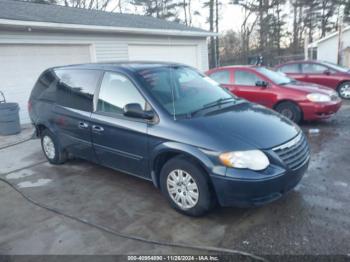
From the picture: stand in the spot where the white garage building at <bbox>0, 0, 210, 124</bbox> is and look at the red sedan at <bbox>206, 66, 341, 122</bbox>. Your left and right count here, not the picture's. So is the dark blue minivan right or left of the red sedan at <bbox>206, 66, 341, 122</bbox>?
right

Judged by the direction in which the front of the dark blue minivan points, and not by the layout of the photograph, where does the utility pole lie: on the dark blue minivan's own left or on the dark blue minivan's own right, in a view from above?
on the dark blue minivan's own left

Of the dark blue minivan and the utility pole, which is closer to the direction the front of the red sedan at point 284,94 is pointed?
the dark blue minivan
